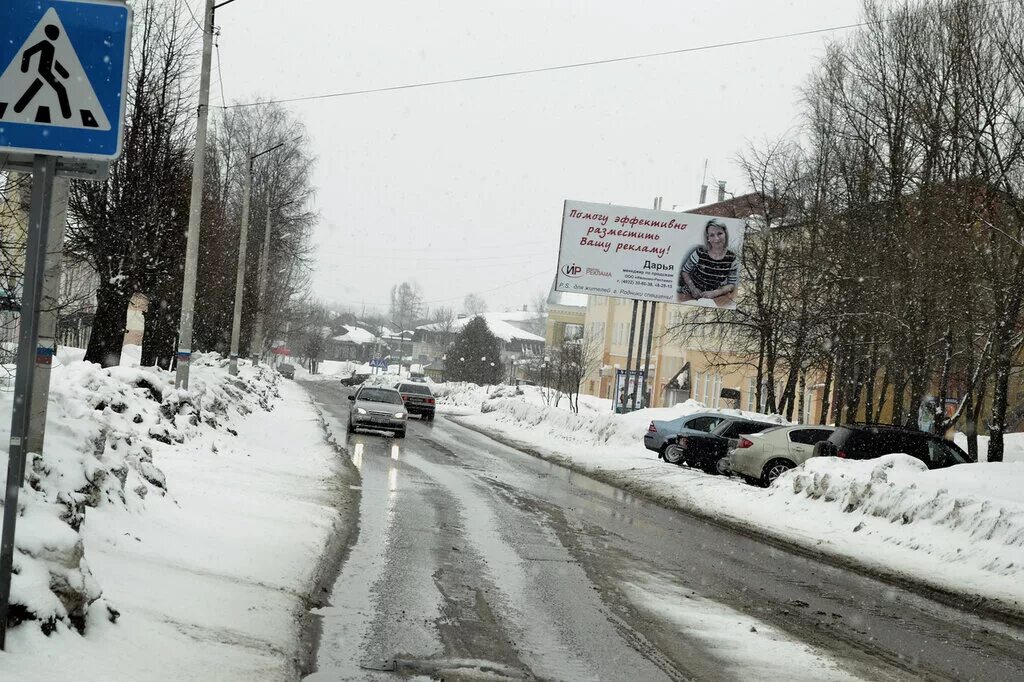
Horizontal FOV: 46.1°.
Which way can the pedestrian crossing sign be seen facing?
toward the camera

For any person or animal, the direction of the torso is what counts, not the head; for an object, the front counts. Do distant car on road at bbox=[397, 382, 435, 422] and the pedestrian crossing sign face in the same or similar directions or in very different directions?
very different directions

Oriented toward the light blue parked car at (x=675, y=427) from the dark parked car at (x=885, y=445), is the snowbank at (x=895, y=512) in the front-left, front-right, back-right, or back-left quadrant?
back-left

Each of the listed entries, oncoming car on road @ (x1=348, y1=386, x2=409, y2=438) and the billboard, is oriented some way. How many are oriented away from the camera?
0

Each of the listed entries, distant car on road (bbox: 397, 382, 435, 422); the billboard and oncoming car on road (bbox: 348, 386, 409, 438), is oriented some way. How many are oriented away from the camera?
1

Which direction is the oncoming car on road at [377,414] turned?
toward the camera

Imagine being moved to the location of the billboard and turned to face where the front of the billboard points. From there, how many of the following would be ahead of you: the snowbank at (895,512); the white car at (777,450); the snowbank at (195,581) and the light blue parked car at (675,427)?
4

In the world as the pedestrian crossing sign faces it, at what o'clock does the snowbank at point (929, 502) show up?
The snowbank is roughly at 8 o'clock from the pedestrian crossing sign.

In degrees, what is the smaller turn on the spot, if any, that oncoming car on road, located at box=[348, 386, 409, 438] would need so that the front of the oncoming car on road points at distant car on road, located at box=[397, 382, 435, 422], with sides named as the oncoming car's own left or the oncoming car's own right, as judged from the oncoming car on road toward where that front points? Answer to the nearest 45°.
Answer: approximately 180°
